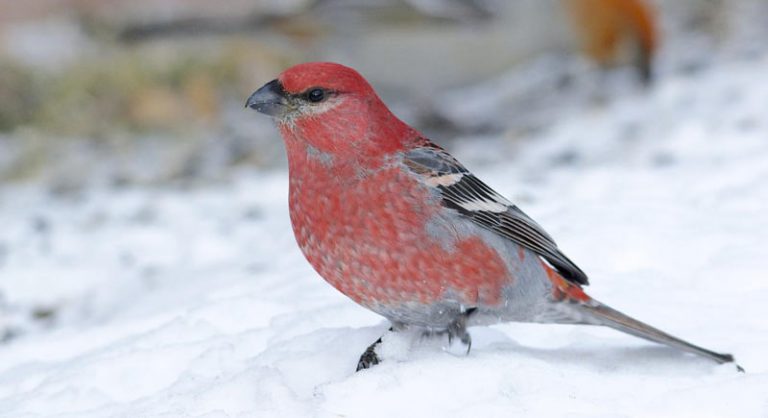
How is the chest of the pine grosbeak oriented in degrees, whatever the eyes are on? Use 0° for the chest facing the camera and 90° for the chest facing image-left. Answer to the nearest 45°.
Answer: approximately 90°

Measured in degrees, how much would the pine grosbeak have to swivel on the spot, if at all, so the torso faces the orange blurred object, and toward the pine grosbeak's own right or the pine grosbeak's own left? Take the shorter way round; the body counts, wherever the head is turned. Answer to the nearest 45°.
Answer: approximately 90° to the pine grosbeak's own right
